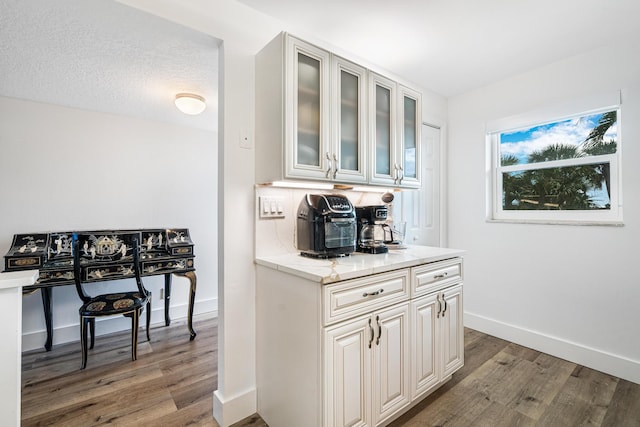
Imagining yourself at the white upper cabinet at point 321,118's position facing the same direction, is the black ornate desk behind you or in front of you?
behind

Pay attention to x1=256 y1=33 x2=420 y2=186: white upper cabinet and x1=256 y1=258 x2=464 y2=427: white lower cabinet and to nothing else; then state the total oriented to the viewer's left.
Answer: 0

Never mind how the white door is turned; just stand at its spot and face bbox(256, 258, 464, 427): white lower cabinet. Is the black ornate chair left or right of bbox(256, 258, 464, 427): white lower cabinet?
right

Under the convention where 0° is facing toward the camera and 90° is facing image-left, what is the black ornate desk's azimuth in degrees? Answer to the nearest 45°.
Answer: approximately 0°

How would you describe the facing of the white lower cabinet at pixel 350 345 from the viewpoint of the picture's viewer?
facing the viewer and to the right of the viewer
